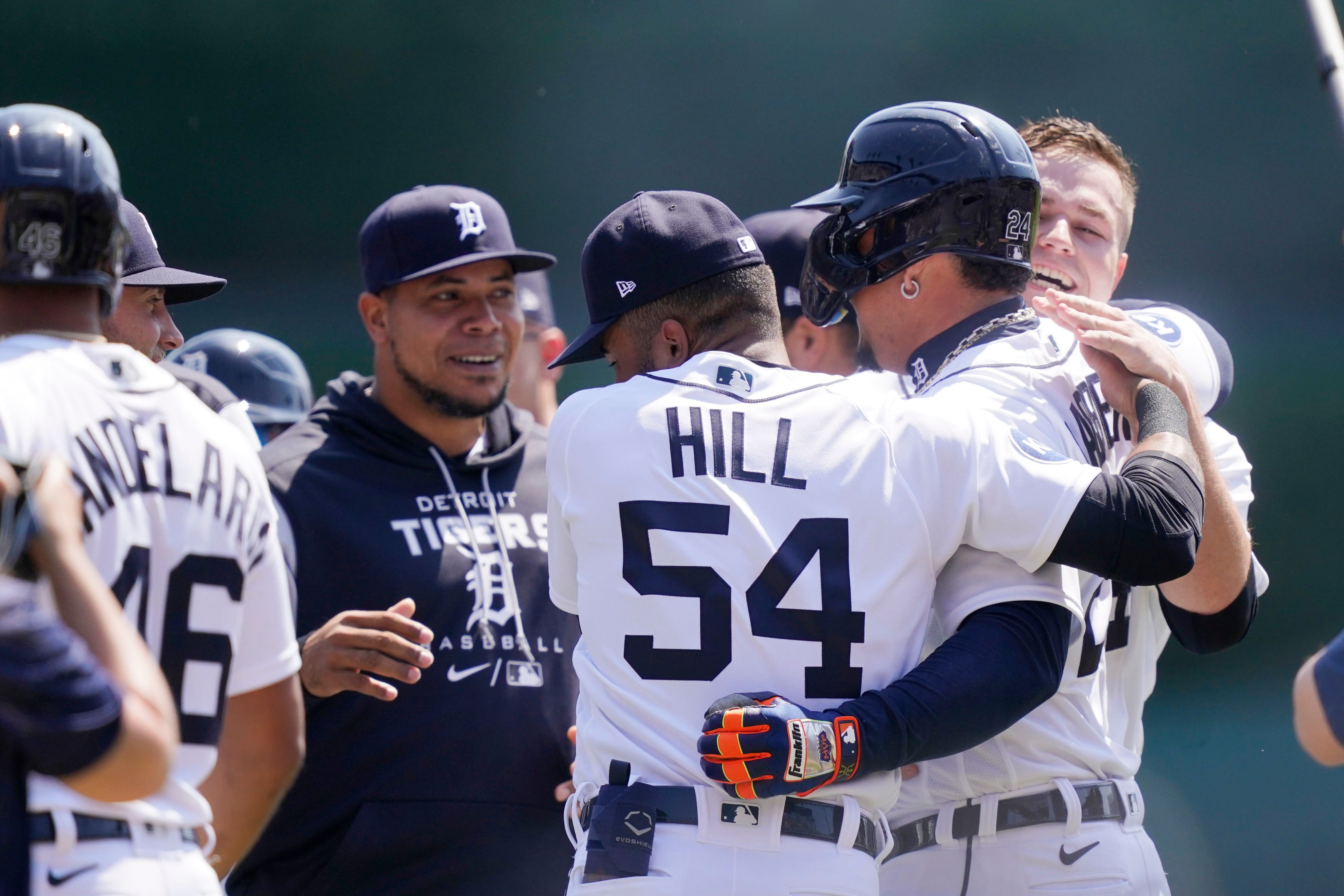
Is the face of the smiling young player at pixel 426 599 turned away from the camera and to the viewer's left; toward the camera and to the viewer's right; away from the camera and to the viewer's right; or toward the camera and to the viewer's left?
toward the camera and to the viewer's right

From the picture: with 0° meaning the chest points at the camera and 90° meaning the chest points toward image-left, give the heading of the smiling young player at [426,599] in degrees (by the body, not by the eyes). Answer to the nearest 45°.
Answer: approximately 315°
